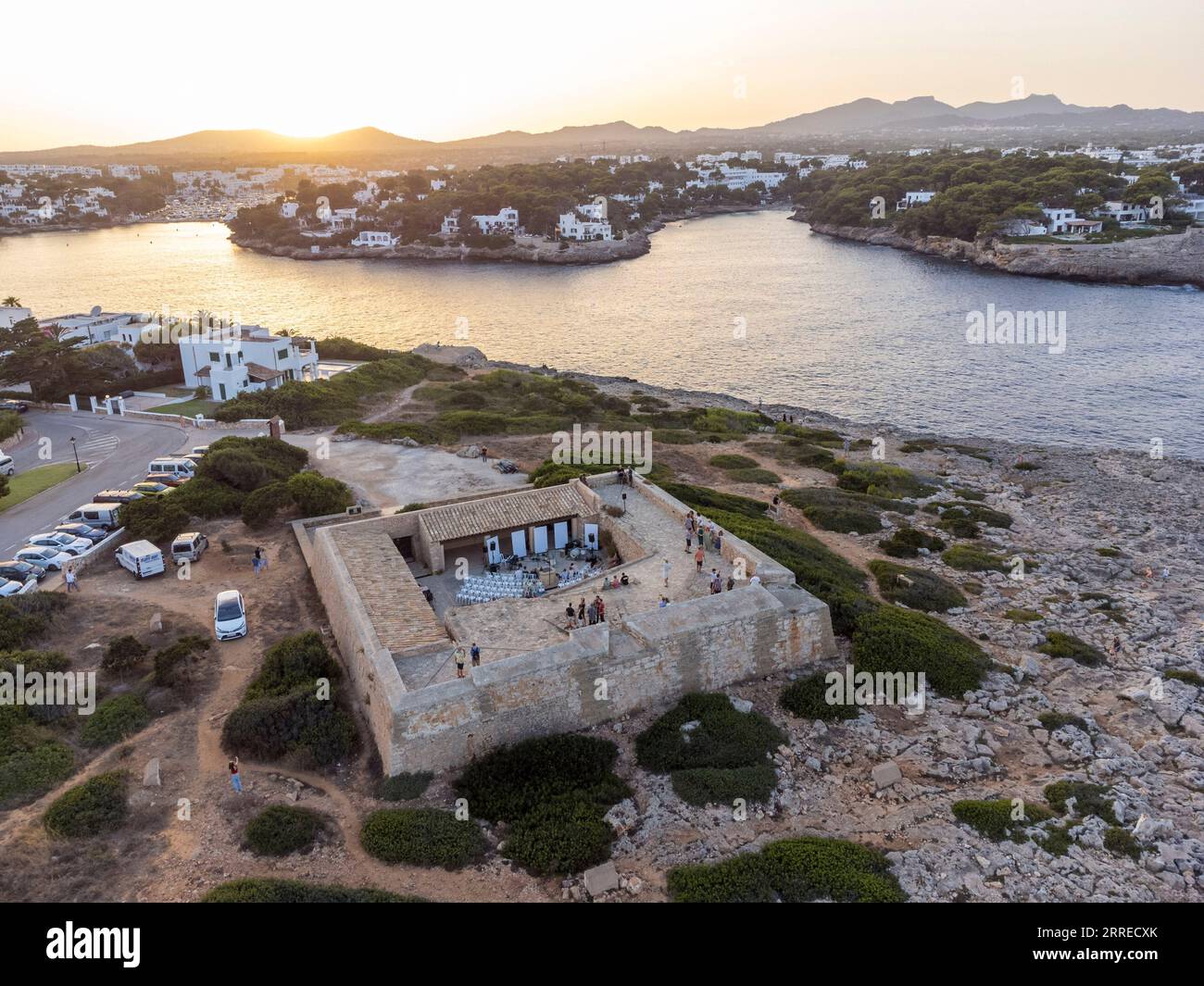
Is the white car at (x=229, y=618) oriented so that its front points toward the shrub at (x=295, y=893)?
yes

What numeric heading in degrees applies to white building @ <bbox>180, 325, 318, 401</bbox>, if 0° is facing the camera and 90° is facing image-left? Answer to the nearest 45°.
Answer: approximately 315°

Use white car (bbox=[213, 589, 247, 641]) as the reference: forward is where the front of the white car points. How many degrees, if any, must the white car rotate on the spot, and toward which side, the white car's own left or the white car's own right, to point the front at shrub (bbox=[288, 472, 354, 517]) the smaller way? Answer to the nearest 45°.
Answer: approximately 180°

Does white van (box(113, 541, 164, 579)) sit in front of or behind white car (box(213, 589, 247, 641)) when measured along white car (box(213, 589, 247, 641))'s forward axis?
behind

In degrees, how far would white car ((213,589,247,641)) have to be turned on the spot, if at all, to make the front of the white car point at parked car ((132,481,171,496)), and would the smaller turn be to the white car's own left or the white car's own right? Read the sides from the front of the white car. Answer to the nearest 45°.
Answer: approximately 180°
